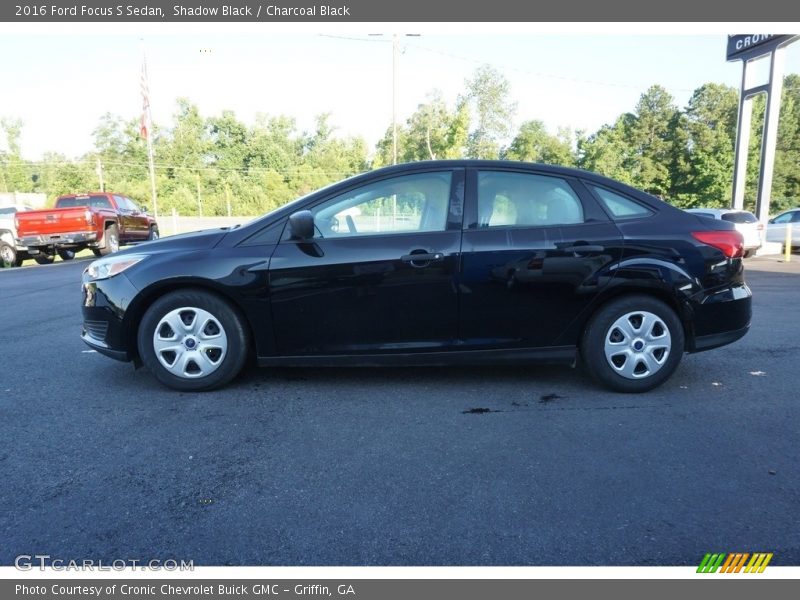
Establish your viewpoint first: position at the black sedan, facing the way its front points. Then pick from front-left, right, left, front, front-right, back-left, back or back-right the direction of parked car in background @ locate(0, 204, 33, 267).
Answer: front-right

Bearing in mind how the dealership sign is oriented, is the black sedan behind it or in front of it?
in front

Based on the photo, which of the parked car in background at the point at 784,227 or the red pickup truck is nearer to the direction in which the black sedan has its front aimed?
the red pickup truck

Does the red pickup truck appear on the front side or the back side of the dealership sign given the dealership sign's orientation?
on the front side

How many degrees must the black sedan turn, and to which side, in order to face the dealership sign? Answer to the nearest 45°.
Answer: approximately 135° to its right

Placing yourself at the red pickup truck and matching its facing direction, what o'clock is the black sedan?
The black sedan is roughly at 4 o'clock from the red pickup truck.

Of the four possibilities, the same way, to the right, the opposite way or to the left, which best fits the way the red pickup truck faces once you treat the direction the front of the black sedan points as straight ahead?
to the right

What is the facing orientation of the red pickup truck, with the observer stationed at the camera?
facing away from the viewer and to the right of the viewer

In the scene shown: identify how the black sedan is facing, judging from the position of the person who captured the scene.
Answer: facing to the left of the viewer

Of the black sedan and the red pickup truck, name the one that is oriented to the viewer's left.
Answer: the black sedan
